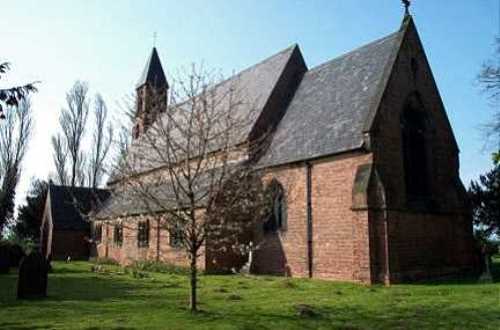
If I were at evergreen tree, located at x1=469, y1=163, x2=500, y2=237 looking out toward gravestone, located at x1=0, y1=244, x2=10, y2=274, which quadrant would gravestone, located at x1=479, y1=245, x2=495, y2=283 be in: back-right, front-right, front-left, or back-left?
front-left

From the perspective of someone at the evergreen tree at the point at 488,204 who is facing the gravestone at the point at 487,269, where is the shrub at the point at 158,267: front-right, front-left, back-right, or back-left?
front-right
